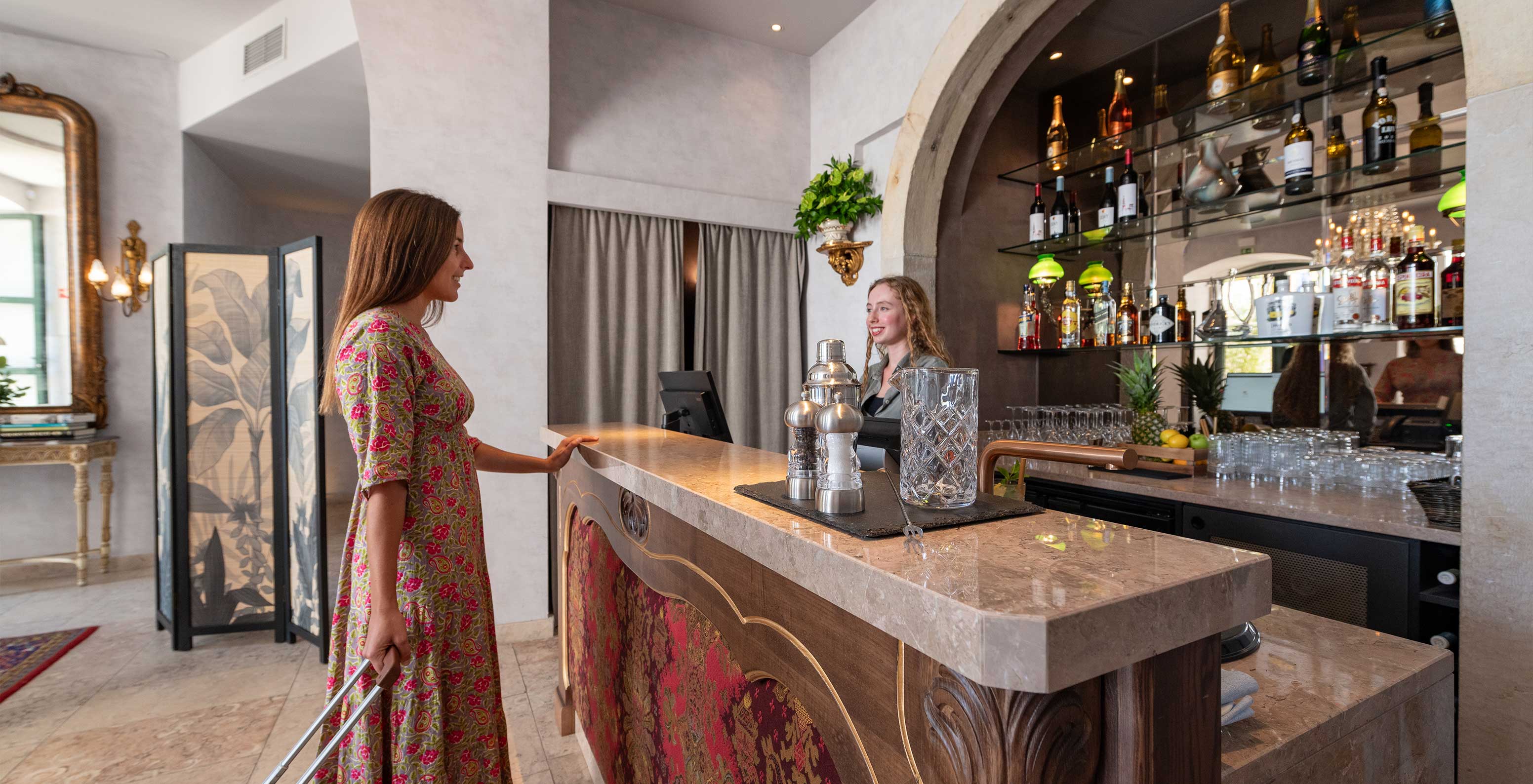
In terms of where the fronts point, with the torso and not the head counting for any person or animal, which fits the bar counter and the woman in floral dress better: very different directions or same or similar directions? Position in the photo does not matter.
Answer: very different directions

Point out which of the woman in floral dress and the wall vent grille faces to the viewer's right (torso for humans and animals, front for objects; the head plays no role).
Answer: the woman in floral dress

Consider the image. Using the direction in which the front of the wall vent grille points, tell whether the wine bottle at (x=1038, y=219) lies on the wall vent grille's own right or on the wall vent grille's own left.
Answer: on the wall vent grille's own left

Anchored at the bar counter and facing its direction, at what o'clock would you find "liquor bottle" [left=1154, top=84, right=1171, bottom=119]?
The liquor bottle is roughly at 5 o'clock from the bar counter.

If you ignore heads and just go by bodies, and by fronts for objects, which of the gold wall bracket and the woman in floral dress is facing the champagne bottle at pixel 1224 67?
the woman in floral dress

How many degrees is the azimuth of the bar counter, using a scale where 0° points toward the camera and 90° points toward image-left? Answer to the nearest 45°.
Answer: approximately 45°

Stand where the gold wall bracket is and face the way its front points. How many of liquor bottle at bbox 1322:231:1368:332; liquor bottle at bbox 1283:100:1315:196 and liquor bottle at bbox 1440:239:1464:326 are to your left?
3

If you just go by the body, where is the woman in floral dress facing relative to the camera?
to the viewer's right

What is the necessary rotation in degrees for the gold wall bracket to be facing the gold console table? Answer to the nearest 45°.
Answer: approximately 45° to its right

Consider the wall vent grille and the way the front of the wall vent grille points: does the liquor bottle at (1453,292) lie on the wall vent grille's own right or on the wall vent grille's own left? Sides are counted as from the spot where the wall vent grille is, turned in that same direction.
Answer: on the wall vent grille's own left

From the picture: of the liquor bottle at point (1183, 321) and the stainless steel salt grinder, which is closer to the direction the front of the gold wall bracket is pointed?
the stainless steel salt grinder

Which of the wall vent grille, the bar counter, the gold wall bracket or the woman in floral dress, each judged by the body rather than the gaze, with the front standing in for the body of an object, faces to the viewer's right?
the woman in floral dress

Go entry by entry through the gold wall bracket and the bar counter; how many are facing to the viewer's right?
0

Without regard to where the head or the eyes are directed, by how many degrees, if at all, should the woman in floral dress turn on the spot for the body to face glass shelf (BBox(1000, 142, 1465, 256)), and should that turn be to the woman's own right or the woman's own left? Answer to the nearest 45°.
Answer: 0° — they already face it

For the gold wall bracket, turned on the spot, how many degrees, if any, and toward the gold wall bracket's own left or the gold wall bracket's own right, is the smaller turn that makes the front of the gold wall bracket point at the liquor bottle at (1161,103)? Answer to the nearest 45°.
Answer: approximately 135° to the gold wall bracket's own left

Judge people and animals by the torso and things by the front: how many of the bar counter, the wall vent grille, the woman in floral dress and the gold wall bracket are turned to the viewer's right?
1
